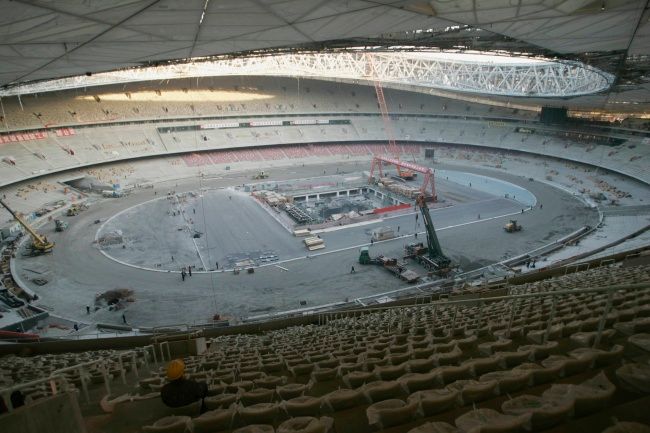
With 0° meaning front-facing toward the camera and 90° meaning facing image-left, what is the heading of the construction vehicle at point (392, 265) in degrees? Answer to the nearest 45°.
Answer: approximately 135°

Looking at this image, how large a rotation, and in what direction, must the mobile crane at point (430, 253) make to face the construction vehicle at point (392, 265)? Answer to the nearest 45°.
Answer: approximately 90° to its left

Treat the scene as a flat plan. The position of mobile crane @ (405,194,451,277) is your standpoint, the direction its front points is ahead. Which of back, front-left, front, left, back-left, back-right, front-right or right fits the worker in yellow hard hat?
back-left

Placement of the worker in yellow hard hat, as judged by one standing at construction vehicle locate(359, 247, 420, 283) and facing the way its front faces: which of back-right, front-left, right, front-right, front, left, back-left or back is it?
back-left

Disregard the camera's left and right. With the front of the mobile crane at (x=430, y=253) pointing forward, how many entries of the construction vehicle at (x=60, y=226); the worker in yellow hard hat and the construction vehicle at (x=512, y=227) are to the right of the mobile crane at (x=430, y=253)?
1

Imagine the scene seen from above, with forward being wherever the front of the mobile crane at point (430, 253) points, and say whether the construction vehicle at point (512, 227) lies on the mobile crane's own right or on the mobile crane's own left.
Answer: on the mobile crane's own right

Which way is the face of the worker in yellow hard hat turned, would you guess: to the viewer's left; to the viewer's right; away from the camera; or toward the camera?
away from the camera

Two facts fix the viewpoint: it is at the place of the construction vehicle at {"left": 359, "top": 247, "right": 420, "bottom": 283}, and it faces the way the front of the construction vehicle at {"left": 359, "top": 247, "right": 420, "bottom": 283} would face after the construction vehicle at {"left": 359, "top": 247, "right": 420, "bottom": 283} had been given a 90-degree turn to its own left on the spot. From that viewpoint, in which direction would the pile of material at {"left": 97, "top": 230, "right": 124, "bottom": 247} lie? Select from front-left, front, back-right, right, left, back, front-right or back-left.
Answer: front-right

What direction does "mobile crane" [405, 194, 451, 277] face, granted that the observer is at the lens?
facing away from the viewer and to the left of the viewer

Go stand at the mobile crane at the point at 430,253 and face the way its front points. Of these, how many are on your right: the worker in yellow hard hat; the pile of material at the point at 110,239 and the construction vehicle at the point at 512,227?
1

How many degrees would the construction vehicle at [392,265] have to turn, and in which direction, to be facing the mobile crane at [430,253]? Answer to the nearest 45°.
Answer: approximately 90° to its right

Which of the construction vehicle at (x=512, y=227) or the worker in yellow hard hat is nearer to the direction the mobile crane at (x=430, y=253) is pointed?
the construction vehicle

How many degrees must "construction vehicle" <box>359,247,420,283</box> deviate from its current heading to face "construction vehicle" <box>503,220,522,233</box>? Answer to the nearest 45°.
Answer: approximately 90° to its right

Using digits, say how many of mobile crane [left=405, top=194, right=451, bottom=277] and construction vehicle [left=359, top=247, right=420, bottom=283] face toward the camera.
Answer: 0
